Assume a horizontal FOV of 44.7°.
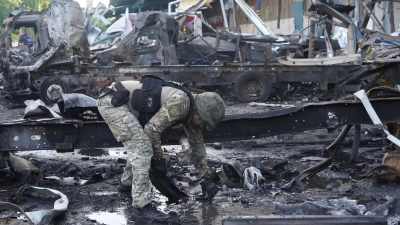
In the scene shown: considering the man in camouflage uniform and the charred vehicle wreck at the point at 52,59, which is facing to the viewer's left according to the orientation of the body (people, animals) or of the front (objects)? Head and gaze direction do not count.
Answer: the charred vehicle wreck

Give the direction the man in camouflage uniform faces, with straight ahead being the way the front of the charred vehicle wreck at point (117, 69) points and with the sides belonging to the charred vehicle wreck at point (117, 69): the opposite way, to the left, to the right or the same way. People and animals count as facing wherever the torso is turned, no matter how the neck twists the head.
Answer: the opposite way

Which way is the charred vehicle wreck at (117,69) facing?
to the viewer's left

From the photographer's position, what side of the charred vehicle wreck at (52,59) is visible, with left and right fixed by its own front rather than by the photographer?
left

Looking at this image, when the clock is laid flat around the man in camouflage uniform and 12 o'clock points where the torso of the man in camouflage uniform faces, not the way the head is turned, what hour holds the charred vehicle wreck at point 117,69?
The charred vehicle wreck is roughly at 9 o'clock from the man in camouflage uniform.

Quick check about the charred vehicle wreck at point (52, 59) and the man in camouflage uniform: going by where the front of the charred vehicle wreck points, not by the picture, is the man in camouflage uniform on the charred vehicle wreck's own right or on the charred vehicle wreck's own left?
on the charred vehicle wreck's own left

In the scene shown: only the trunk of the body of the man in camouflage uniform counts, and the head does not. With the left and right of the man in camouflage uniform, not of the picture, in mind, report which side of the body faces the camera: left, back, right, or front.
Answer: right

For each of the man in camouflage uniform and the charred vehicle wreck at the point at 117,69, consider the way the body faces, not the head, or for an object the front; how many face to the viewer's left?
1

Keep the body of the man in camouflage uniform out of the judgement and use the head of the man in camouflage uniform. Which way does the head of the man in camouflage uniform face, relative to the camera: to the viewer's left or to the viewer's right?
to the viewer's right

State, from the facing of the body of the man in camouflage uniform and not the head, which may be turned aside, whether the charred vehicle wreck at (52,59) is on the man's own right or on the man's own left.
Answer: on the man's own left
